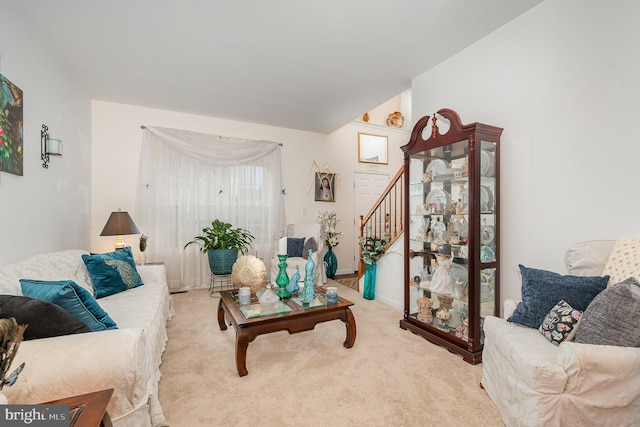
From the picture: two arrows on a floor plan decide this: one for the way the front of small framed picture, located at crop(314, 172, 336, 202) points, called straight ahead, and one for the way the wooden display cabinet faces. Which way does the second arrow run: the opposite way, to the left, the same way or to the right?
to the right

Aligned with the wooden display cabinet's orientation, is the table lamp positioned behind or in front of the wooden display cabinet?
in front

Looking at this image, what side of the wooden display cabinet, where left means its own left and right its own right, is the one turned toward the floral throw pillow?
left

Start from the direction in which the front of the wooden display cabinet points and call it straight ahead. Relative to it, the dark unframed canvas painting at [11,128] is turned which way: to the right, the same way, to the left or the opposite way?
the opposite way

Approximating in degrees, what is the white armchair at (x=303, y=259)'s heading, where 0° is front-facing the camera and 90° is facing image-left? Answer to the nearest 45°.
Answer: approximately 0°

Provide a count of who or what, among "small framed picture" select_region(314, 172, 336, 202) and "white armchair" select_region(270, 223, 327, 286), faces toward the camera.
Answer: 2

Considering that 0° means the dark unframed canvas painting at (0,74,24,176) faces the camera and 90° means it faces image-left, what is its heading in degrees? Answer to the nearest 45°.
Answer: approximately 315°

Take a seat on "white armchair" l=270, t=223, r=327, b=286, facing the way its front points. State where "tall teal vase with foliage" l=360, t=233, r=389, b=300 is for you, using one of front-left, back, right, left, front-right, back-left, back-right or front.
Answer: front-left

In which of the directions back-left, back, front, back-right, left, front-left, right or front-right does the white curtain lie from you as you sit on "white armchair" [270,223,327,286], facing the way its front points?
right

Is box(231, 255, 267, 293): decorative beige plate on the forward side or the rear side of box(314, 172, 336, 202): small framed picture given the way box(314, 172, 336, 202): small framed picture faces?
on the forward side

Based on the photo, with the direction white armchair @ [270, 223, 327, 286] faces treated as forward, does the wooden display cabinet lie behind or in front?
in front

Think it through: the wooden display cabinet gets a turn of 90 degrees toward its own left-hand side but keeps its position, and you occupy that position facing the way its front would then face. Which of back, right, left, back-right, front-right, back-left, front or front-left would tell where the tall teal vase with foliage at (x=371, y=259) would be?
back

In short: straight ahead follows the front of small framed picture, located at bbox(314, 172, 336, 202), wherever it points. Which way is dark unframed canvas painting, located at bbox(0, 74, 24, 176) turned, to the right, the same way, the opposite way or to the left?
to the left

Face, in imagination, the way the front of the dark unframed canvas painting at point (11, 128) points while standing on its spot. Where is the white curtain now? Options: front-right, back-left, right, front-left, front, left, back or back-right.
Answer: left
